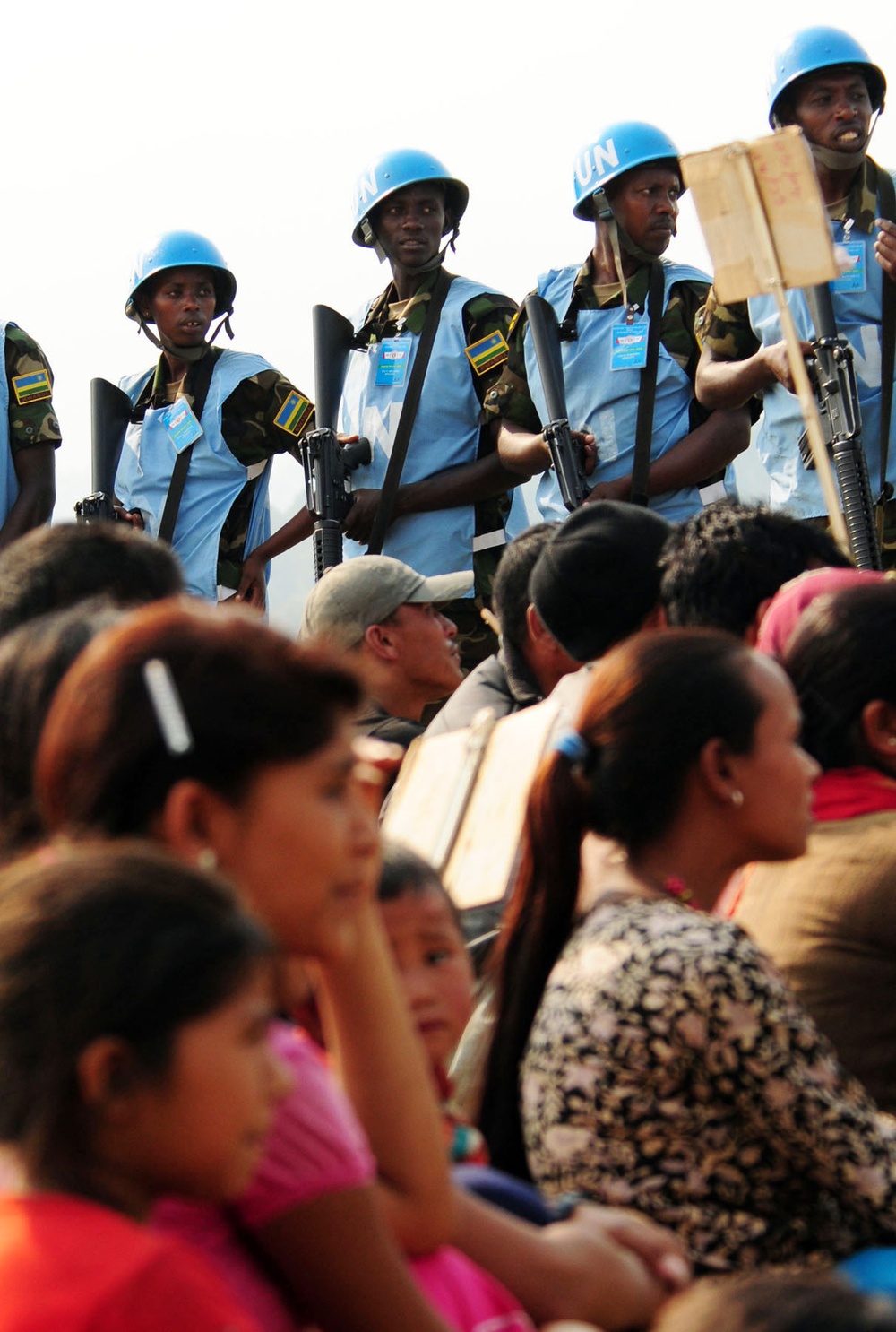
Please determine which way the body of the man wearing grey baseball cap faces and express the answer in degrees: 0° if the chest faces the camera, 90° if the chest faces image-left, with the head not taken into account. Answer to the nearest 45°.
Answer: approximately 270°

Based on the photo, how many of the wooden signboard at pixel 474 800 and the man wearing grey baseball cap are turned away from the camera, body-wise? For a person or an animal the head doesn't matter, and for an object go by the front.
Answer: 1

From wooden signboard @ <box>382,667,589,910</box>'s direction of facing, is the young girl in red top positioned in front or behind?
behind

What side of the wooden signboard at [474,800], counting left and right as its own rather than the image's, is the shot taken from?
back

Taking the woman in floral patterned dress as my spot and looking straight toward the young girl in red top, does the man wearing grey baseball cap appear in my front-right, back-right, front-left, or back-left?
back-right

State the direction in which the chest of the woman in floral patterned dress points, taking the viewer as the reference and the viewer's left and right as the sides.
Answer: facing to the right of the viewer
